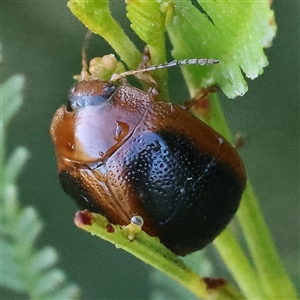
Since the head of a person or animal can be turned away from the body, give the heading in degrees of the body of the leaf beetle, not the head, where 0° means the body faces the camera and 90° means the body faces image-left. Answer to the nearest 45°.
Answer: approximately 135°
